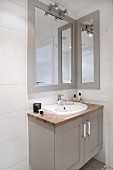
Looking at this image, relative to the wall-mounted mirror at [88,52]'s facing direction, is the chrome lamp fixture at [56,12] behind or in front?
in front

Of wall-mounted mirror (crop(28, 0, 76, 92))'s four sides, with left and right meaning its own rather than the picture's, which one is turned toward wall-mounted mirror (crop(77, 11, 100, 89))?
left

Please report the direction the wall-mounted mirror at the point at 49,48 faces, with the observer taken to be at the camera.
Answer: facing the viewer and to the right of the viewer

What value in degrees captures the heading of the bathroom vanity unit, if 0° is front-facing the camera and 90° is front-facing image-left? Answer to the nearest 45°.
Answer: approximately 315°

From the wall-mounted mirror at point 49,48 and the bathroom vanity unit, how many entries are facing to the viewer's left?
0

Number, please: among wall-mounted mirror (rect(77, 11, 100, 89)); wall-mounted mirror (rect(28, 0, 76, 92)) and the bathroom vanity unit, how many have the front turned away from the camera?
0

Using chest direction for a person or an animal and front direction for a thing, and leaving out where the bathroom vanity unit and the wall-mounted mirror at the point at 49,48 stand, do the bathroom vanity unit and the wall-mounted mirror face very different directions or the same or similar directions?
same or similar directions

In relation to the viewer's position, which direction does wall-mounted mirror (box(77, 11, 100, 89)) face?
facing the viewer and to the left of the viewer
